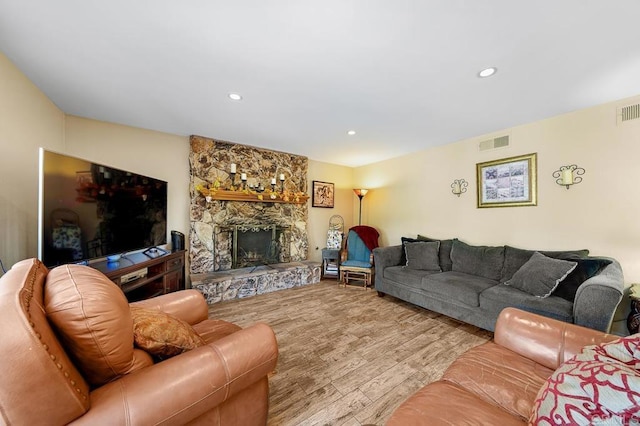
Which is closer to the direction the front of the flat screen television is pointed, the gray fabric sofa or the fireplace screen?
the gray fabric sofa

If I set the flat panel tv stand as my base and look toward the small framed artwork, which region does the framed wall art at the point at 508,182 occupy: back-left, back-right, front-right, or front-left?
front-right

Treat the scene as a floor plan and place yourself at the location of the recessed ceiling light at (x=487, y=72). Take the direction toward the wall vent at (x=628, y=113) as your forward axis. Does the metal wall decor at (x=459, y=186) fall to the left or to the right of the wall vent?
left

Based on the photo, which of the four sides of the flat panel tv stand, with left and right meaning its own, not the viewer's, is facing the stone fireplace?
left

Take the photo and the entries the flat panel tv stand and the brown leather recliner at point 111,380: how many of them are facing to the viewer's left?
0

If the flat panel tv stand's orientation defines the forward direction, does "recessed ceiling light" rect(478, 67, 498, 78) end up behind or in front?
in front

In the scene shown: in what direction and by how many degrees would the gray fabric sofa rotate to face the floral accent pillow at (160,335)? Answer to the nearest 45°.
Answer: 0° — it already faces it

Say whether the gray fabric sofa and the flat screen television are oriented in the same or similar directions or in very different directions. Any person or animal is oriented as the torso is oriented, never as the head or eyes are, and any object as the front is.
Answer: very different directions

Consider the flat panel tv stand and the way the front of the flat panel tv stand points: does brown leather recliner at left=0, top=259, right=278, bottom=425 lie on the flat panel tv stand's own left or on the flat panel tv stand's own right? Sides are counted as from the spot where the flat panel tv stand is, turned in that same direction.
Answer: on the flat panel tv stand's own right

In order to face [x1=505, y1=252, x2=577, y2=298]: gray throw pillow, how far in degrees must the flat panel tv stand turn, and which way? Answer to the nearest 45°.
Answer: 0° — it already faces it

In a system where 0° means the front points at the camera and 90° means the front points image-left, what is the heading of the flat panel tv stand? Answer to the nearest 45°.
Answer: approximately 315°

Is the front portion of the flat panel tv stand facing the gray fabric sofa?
yes

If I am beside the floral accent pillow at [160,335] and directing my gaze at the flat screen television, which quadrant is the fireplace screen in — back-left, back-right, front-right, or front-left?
front-right

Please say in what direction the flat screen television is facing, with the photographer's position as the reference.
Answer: facing the viewer and to the right of the viewer

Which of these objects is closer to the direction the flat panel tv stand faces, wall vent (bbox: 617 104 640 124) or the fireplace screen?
the wall vent

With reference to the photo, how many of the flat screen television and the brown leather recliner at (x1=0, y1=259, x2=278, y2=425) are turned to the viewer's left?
0

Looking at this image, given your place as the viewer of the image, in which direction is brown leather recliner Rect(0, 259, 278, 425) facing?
facing away from the viewer and to the right of the viewer

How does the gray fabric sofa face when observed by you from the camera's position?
facing the viewer and to the left of the viewer

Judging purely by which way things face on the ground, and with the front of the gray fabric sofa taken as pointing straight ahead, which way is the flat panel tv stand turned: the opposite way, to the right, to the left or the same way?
the opposite way
